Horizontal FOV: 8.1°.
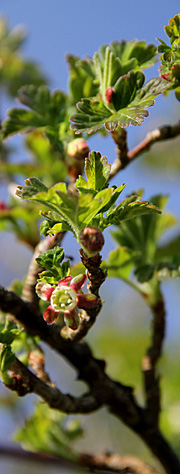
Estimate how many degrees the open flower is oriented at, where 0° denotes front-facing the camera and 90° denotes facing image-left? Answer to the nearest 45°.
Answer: approximately 0°
